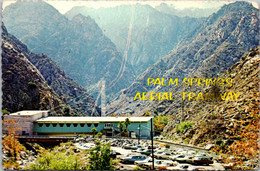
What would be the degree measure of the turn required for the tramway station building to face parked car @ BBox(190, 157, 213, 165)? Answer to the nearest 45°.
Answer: approximately 45° to its left

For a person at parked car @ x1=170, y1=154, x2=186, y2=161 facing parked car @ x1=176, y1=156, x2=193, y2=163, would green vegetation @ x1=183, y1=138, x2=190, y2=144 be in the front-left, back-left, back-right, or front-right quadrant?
back-left

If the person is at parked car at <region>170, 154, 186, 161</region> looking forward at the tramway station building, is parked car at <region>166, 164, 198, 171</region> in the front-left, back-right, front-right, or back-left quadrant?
back-left

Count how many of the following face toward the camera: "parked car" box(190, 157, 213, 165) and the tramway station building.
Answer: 1
